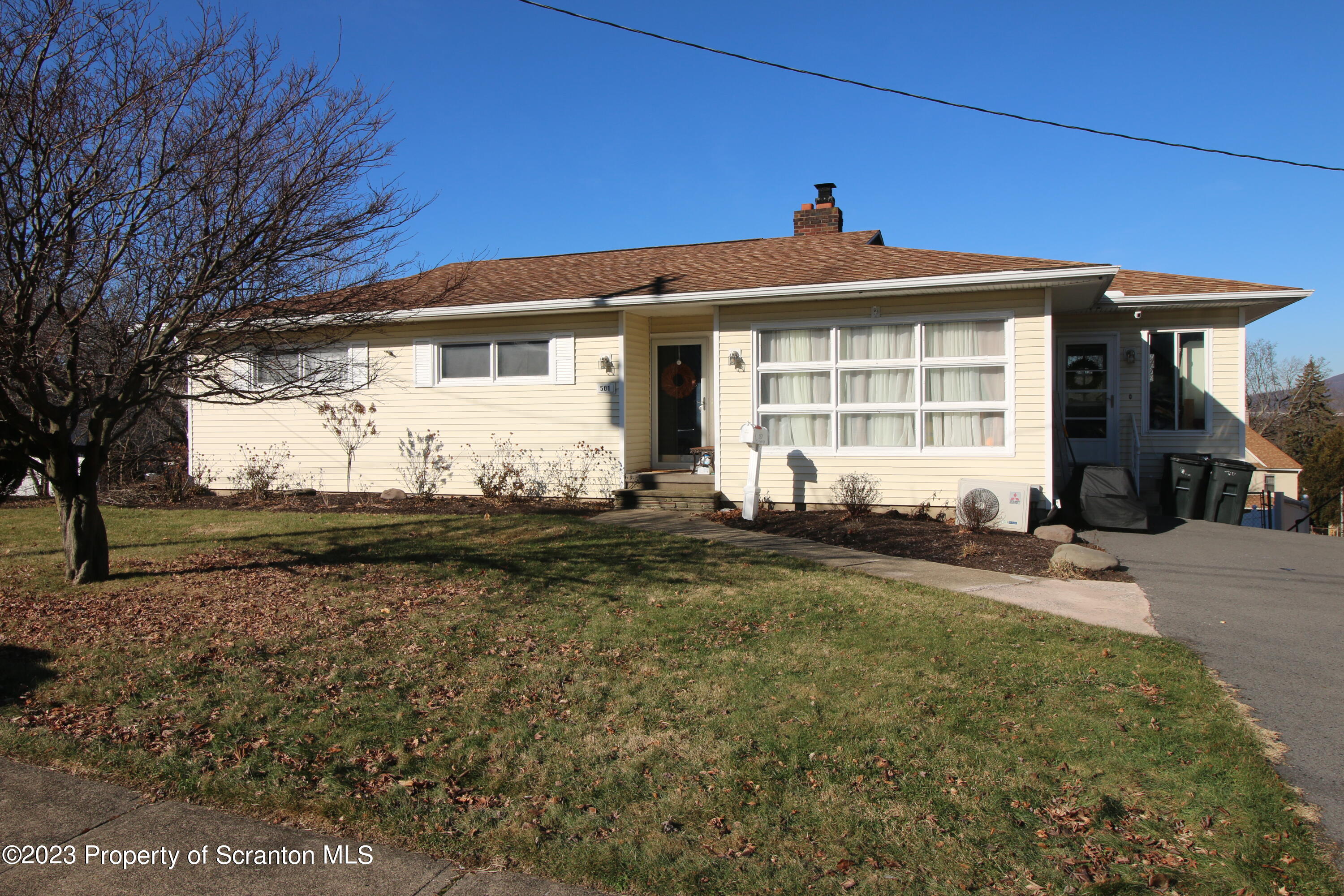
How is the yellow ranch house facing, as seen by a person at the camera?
facing the viewer

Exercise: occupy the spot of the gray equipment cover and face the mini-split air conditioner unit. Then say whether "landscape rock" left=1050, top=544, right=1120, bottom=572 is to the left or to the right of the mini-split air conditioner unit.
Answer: left

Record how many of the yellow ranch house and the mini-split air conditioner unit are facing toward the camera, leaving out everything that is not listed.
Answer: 2

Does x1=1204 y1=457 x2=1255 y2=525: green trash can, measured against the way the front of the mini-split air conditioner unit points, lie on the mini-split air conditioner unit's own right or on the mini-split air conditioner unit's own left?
on the mini-split air conditioner unit's own left

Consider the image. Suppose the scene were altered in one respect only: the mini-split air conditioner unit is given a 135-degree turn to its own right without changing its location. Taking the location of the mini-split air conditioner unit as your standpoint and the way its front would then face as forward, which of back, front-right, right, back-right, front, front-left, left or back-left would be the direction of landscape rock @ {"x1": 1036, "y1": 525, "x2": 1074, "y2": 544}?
back

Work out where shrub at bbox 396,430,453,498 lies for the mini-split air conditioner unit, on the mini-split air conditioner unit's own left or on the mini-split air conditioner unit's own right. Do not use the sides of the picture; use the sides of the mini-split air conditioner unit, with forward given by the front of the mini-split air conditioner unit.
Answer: on the mini-split air conditioner unit's own right

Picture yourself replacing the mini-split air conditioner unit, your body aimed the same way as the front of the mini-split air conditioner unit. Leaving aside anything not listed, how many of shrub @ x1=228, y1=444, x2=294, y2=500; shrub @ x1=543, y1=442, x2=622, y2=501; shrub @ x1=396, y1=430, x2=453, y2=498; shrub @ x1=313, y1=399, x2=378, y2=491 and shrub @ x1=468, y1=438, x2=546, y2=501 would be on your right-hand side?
5

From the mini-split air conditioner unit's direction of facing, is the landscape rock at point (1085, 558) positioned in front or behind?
in front

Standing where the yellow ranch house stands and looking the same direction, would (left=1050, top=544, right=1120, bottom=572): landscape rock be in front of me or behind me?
in front

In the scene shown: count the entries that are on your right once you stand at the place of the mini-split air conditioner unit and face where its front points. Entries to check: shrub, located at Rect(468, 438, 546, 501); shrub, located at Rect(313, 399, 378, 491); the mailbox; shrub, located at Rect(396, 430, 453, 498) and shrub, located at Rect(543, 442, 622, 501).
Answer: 5

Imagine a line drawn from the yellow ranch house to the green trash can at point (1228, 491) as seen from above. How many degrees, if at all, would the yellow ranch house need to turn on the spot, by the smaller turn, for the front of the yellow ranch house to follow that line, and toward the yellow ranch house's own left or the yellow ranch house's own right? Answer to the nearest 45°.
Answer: approximately 90° to the yellow ranch house's own left

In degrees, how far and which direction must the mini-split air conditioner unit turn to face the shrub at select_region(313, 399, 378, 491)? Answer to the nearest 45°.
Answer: approximately 90° to its right

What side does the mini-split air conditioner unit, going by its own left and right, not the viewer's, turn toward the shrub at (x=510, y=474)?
right

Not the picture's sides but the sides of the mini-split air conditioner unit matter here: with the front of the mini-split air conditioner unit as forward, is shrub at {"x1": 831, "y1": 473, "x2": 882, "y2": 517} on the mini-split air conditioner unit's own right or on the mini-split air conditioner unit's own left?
on the mini-split air conditioner unit's own right

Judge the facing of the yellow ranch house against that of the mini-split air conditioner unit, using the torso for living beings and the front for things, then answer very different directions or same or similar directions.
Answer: same or similar directions

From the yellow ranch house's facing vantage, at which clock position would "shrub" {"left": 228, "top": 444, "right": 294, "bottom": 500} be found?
The shrub is roughly at 3 o'clock from the yellow ranch house.
